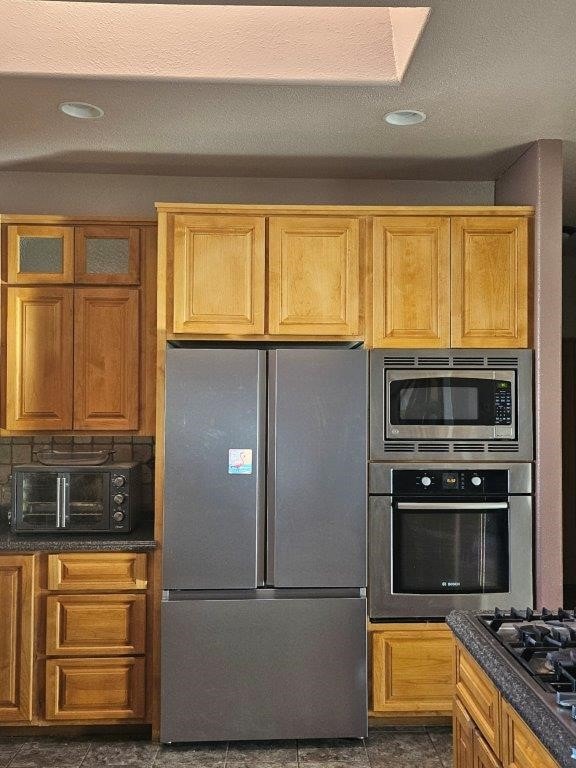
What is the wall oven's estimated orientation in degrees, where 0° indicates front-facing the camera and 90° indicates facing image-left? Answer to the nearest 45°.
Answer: approximately 0°

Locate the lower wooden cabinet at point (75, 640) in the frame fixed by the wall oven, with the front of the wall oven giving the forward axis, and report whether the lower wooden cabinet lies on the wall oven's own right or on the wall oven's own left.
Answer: on the wall oven's own right

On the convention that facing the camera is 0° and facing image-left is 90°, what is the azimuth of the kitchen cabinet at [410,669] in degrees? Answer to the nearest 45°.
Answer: approximately 0°

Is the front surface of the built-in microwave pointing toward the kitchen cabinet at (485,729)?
yes

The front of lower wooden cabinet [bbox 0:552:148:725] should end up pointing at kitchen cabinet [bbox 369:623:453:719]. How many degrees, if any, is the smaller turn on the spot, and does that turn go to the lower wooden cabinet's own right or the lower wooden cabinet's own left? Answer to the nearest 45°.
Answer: approximately 90° to the lower wooden cabinet's own left
